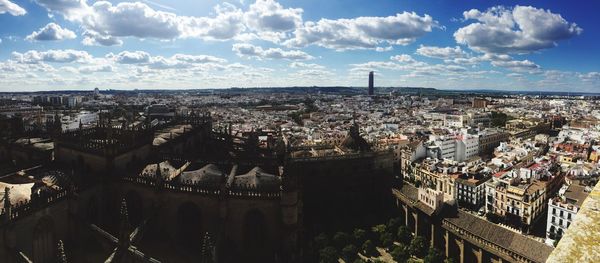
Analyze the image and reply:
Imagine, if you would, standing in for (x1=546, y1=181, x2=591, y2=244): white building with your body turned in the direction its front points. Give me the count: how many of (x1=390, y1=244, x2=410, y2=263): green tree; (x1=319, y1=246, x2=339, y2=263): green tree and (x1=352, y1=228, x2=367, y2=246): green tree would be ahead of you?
3

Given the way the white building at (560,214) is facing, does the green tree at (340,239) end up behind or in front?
in front

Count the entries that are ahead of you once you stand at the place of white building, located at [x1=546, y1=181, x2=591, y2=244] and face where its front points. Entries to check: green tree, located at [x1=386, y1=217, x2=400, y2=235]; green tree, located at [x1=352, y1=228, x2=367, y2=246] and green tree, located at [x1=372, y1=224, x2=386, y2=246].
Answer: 3

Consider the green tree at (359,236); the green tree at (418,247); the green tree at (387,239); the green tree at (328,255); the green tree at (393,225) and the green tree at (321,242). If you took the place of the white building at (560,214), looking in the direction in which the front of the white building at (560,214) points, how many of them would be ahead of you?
6

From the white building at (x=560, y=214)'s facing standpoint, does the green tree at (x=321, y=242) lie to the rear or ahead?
ahead

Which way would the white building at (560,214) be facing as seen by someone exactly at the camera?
facing the viewer and to the left of the viewer

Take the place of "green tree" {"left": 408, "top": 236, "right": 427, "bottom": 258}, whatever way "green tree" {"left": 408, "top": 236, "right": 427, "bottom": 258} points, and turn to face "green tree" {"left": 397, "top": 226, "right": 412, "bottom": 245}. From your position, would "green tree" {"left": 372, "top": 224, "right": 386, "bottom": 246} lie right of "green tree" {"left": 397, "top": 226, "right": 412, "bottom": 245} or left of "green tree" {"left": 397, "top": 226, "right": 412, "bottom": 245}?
left

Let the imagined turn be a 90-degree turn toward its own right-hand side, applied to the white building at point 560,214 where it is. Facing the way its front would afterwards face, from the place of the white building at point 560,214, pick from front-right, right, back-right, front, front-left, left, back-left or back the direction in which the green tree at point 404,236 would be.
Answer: left

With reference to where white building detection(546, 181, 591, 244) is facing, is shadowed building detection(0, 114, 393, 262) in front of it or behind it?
in front

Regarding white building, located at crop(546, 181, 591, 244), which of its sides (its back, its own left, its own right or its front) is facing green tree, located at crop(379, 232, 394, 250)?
front

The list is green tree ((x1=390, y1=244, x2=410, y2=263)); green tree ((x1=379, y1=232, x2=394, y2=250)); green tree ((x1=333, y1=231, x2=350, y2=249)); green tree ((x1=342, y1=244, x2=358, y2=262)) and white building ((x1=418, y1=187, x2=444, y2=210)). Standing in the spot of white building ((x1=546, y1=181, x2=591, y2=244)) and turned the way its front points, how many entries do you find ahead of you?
5
